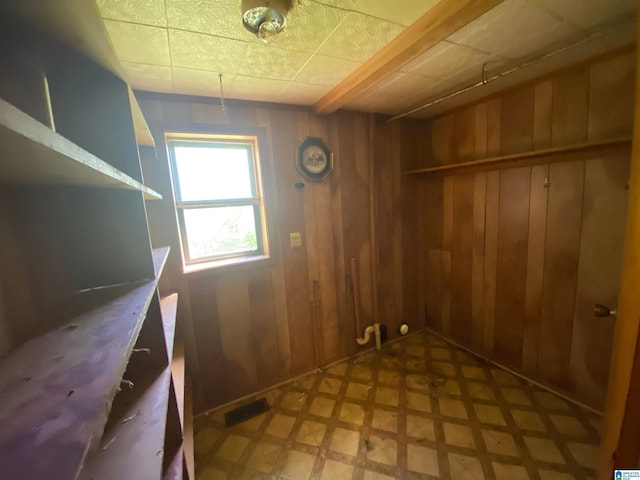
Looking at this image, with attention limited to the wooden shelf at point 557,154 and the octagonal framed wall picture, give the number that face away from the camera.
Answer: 0

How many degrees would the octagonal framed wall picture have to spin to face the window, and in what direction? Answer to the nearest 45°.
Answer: approximately 135° to its right

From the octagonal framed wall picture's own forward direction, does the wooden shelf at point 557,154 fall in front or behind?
in front

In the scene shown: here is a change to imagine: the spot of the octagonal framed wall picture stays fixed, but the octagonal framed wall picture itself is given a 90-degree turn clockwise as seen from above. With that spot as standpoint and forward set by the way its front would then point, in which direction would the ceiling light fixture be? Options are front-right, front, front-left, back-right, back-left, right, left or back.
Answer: front-left

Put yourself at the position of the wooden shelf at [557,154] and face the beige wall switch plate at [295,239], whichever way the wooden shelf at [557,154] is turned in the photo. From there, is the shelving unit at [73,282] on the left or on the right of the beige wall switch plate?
left

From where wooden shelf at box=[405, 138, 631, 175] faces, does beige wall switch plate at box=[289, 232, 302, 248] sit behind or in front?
in front

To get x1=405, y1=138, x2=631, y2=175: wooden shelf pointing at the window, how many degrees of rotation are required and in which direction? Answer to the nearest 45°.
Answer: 0° — it already faces it

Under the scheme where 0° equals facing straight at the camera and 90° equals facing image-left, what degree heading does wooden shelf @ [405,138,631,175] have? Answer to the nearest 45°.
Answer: approximately 45°

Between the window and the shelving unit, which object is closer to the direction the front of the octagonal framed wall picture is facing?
the shelving unit

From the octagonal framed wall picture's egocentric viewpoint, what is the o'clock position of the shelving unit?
The shelving unit is roughly at 2 o'clock from the octagonal framed wall picture.
